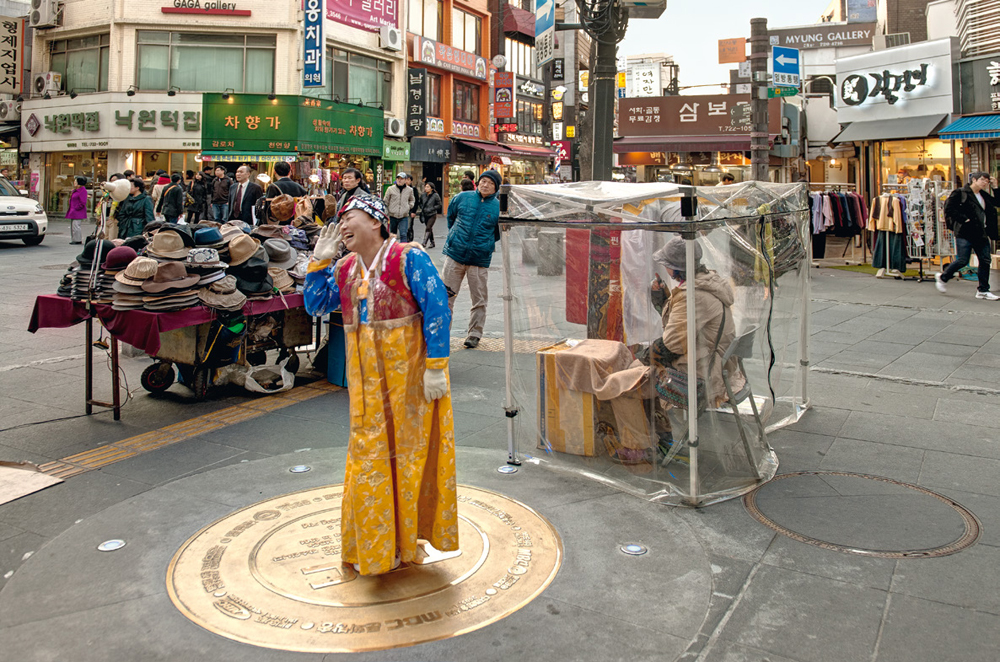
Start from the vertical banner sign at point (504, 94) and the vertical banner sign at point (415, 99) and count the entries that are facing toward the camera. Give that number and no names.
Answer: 2

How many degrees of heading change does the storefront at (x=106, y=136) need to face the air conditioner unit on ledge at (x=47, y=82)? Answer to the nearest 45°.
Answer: approximately 135° to its right

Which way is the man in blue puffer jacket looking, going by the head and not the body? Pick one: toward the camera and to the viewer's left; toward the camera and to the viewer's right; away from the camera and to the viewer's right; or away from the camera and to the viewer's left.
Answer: toward the camera and to the viewer's left

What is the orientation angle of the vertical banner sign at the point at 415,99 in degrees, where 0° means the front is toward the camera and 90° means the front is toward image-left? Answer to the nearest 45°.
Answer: approximately 0°

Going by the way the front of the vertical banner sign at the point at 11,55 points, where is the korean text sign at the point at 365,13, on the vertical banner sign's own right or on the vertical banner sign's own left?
on the vertical banner sign's own left
